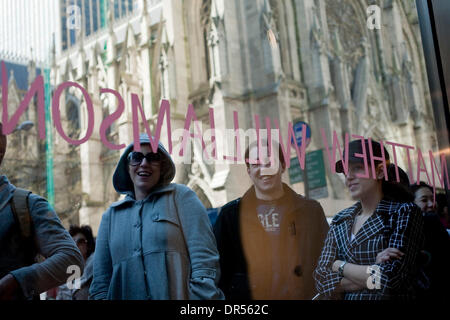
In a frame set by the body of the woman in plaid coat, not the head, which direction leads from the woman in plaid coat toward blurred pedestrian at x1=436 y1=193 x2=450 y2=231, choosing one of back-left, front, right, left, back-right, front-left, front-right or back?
back

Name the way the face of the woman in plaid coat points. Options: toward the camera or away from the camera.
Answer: toward the camera

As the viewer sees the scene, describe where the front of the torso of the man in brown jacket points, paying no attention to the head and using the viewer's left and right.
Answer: facing the viewer

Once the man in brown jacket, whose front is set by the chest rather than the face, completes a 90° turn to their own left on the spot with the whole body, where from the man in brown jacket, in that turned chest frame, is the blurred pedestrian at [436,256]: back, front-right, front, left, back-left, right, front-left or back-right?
front

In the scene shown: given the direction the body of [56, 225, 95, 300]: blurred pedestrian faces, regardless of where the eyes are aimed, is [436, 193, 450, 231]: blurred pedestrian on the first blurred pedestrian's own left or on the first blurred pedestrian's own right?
on the first blurred pedestrian's own left

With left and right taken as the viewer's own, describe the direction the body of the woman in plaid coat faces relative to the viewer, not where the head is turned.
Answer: facing the viewer and to the left of the viewer

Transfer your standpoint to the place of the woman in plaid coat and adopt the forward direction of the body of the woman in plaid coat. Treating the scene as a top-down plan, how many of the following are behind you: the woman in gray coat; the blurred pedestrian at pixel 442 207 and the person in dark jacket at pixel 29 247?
1
